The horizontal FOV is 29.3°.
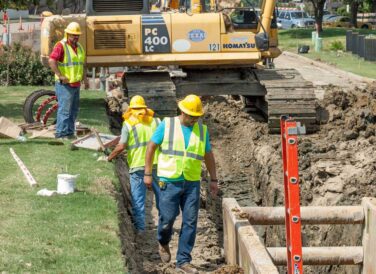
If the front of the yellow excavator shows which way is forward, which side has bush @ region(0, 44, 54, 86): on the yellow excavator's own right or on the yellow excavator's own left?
on the yellow excavator's own left

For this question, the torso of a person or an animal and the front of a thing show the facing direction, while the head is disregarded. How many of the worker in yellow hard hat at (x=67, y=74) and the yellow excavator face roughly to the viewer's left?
0

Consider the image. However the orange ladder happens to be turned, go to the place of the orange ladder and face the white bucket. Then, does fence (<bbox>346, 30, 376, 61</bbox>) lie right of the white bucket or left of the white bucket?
right

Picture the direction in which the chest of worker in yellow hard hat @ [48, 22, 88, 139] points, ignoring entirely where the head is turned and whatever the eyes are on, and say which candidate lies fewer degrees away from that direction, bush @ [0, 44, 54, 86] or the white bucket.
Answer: the white bucket

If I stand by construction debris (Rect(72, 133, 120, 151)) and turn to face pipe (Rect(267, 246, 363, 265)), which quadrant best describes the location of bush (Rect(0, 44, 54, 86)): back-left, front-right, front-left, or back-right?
back-left
